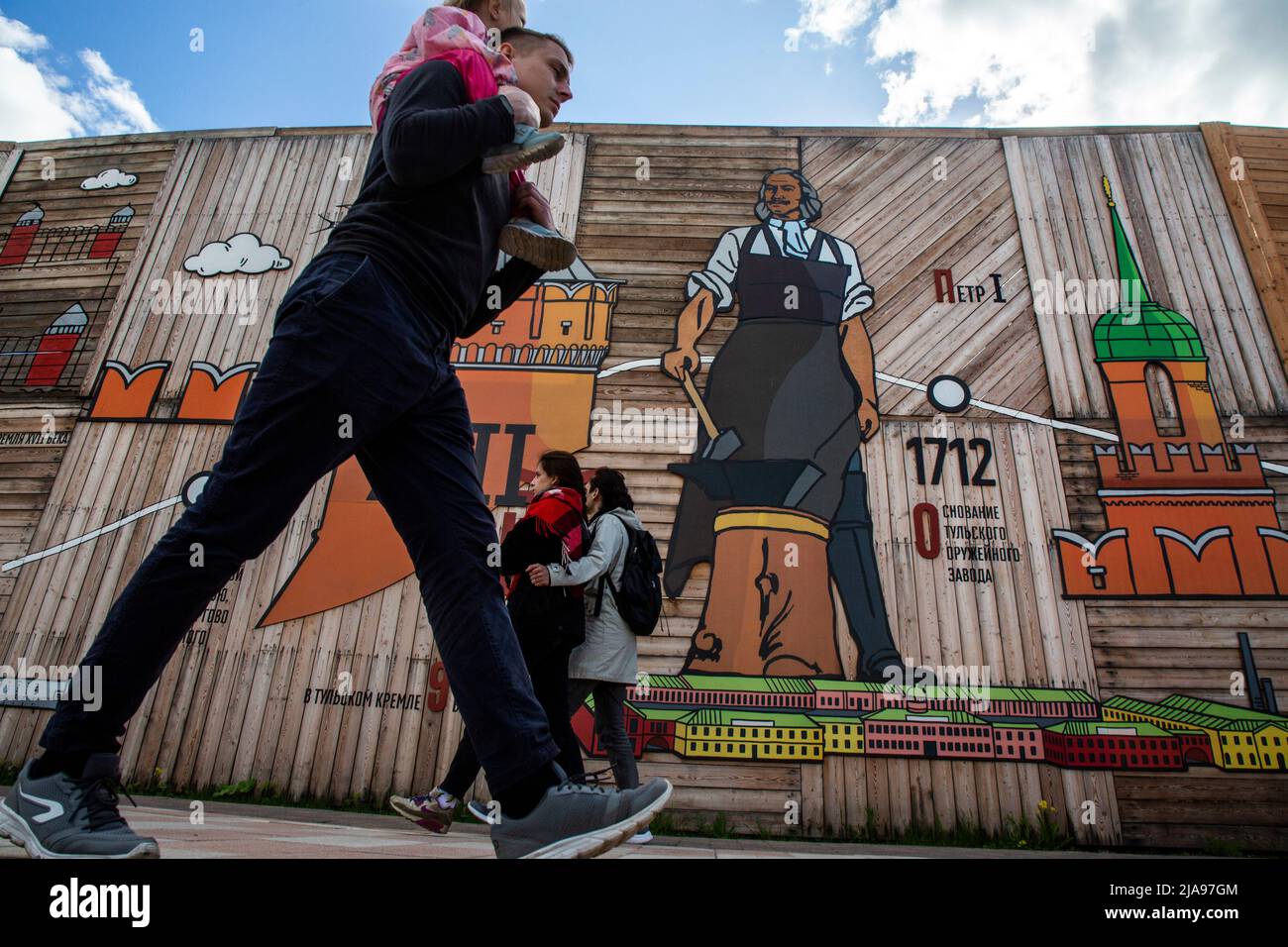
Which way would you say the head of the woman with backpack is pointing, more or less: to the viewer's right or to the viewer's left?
to the viewer's left

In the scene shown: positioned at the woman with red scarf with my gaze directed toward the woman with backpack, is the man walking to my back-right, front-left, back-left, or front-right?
back-right

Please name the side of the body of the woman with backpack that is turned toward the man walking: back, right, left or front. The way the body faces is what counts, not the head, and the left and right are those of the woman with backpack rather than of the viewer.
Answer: left

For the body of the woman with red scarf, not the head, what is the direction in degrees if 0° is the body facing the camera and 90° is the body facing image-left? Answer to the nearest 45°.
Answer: approximately 90°

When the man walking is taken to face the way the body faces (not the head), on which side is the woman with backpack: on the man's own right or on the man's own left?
on the man's own left

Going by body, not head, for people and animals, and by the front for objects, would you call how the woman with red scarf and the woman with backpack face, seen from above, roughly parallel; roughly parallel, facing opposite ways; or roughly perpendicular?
roughly parallel

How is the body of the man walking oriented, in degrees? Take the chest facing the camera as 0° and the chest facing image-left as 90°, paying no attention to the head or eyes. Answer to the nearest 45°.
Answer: approximately 270°

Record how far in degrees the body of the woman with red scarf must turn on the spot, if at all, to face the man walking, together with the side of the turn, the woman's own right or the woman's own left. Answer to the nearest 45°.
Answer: approximately 90° to the woman's own left

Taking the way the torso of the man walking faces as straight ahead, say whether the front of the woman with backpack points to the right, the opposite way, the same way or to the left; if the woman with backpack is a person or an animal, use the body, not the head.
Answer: the opposite way

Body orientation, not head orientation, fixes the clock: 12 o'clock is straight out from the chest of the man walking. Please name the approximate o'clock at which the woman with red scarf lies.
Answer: The woman with red scarf is roughly at 10 o'clock from the man walking.

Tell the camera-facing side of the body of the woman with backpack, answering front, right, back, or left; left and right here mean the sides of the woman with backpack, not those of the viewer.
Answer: left
